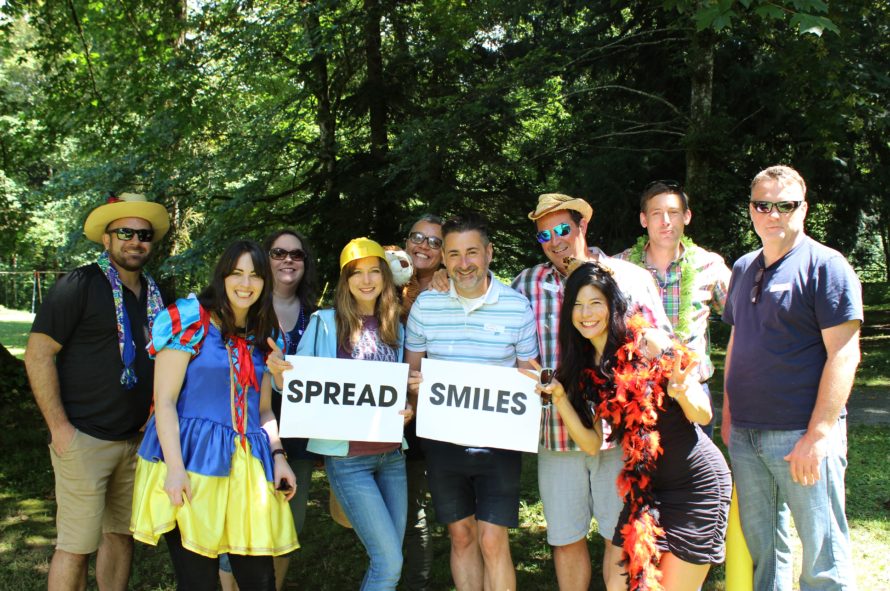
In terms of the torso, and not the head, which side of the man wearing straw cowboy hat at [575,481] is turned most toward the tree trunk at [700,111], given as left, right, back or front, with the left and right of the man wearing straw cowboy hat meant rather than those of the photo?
back

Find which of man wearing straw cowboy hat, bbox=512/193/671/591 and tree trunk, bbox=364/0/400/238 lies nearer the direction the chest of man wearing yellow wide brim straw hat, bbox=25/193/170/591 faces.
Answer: the man wearing straw cowboy hat

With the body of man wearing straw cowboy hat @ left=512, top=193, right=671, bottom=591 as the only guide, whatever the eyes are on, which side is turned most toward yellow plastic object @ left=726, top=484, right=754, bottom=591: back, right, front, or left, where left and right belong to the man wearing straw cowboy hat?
left

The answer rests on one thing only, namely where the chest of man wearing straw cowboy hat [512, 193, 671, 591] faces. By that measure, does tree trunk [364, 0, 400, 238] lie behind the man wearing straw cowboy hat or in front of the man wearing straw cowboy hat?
behind
